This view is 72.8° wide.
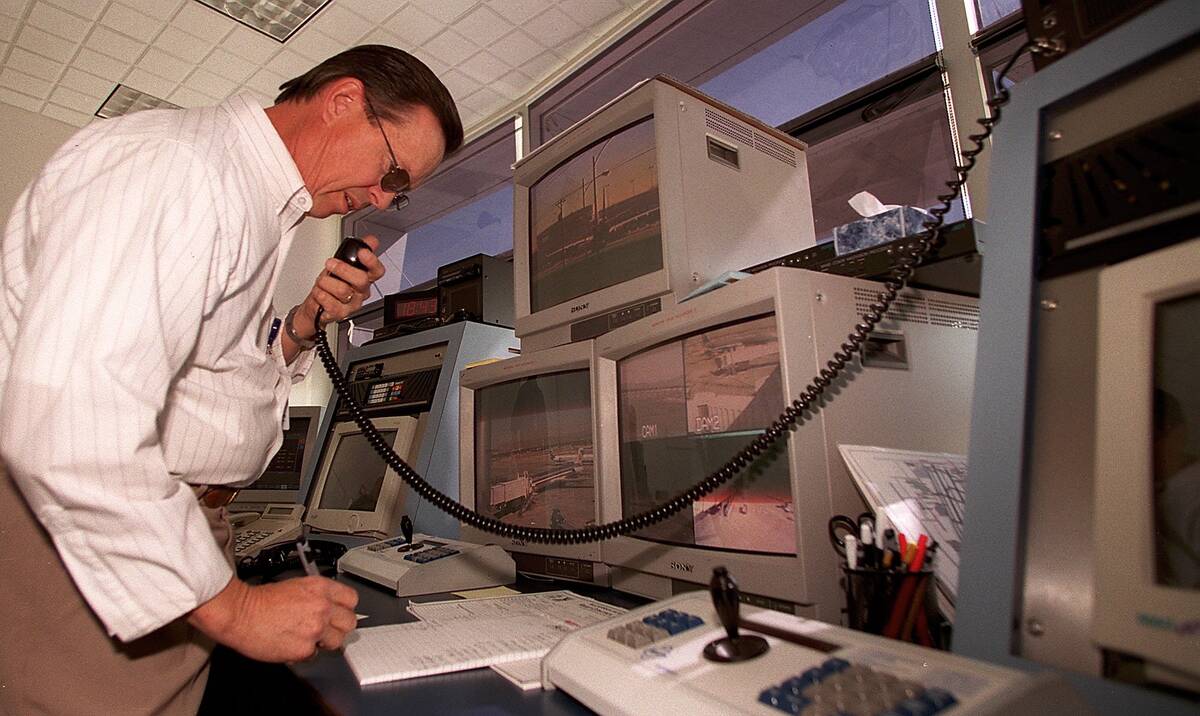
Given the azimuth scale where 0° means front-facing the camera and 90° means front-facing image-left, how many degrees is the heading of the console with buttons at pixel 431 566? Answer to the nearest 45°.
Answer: approximately 45°

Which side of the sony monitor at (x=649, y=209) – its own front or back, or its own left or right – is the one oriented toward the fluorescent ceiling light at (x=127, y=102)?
right

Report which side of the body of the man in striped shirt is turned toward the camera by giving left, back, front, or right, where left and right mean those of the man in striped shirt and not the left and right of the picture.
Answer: right

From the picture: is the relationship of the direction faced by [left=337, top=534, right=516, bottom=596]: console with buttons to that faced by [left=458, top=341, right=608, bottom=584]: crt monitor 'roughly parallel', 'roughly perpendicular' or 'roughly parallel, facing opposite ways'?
roughly parallel

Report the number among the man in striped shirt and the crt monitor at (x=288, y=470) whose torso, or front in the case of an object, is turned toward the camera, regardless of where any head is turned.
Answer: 1

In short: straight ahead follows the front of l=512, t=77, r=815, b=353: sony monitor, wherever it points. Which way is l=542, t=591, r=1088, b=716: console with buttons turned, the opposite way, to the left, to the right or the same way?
the same way

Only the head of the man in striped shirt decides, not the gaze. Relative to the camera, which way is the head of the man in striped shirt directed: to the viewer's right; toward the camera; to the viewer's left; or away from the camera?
to the viewer's right

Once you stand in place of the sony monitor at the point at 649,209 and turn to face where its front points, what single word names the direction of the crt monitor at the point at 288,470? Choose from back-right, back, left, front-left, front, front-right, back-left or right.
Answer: right

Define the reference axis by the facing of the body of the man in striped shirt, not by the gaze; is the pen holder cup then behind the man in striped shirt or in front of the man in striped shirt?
in front

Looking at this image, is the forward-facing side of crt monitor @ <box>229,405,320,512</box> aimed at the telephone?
yes

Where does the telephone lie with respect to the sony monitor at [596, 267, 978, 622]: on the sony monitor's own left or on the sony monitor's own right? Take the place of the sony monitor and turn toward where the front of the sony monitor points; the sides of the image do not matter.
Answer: on the sony monitor's own right

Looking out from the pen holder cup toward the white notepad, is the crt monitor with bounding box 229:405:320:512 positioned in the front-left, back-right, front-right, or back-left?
front-right

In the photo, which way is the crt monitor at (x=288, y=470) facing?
toward the camera

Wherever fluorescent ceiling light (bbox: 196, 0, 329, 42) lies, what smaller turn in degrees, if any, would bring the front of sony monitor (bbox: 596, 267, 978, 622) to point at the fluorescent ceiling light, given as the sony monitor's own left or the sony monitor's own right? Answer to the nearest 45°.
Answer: approximately 90° to the sony monitor's own right

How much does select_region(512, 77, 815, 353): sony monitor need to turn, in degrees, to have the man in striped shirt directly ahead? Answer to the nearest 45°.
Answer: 0° — it already faces them

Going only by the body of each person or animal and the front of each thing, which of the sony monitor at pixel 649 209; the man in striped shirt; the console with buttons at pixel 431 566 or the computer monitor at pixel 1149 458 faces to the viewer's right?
the man in striped shirt

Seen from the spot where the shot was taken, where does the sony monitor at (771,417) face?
facing the viewer and to the left of the viewer

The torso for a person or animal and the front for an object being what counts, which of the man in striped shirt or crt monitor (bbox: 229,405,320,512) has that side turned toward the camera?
the crt monitor

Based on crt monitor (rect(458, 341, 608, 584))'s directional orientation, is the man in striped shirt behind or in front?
in front
